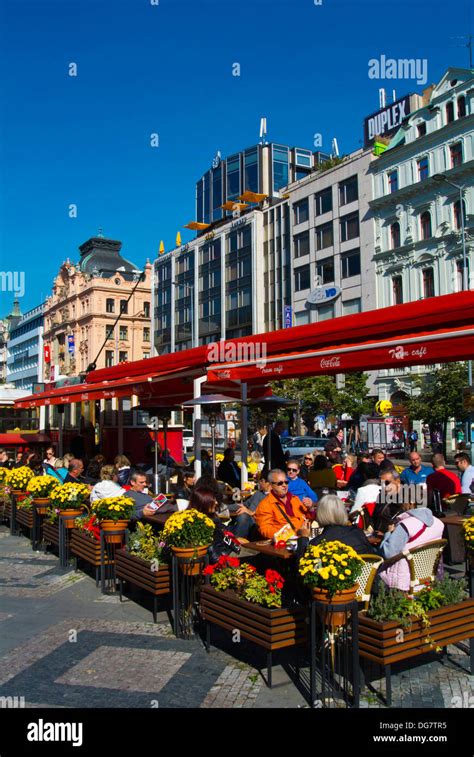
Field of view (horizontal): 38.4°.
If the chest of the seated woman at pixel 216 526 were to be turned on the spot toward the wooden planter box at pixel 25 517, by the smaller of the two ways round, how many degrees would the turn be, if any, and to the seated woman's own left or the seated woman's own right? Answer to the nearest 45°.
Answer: approximately 90° to the seated woman's own left

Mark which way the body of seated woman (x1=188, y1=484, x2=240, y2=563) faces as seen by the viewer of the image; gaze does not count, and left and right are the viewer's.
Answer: facing away from the viewer and to the right of the viewer

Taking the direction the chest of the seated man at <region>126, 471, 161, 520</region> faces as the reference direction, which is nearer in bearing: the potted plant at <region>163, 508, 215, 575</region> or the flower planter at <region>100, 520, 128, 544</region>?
the potted plant

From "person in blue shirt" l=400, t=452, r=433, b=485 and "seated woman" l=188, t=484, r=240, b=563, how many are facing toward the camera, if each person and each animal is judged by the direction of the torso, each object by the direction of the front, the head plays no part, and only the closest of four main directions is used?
1

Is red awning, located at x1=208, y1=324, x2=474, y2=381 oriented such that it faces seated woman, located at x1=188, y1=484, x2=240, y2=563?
yes

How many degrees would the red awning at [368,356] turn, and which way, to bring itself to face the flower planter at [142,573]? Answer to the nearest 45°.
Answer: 0° — it already faces it

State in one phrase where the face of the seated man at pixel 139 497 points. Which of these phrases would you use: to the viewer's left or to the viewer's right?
to the viewer's right

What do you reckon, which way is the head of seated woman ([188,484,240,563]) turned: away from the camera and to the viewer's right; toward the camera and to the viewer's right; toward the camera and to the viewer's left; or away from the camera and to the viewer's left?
away from the camera and to the viewer's right

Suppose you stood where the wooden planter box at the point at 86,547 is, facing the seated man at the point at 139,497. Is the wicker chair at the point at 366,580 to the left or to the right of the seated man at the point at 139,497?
right

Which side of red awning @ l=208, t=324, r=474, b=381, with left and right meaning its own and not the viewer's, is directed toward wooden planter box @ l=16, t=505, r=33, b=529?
right

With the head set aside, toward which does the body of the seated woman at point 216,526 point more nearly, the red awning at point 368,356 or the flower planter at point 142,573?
the red awning

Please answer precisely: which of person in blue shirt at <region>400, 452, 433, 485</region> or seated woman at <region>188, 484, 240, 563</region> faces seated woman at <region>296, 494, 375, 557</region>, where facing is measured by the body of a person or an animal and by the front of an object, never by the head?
the person in blue shirt
